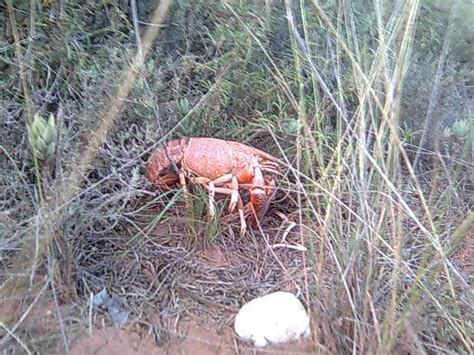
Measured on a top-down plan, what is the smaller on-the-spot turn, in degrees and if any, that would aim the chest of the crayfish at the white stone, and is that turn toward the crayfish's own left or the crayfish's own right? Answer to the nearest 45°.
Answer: approximately 90° to the crayfish's own right

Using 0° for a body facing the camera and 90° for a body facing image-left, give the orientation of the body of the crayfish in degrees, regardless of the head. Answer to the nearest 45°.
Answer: approximately 270°
